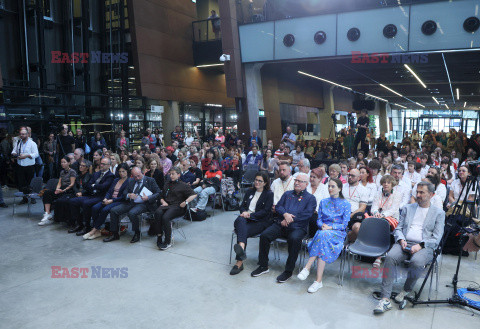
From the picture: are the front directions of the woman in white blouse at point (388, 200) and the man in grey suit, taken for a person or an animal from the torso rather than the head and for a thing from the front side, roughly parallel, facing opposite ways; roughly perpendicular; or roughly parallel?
roughly parallel

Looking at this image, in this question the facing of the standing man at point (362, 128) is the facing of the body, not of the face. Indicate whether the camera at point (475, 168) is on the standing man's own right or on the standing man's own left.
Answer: on the standing man's own left

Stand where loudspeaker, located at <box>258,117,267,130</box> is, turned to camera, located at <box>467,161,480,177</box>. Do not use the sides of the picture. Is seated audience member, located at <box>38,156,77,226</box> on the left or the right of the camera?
right

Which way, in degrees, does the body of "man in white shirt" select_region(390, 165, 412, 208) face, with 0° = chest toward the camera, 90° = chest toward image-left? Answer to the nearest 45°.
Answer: approximately 45°

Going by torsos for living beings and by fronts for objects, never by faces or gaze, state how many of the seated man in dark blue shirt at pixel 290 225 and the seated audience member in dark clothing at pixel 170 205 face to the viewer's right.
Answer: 0

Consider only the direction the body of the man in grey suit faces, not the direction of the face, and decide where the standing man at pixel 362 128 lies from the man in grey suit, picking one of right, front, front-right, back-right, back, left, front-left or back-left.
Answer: back-right

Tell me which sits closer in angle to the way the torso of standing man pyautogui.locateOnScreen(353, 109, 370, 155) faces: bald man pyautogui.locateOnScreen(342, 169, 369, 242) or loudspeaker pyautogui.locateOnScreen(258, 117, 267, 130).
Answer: the bald man

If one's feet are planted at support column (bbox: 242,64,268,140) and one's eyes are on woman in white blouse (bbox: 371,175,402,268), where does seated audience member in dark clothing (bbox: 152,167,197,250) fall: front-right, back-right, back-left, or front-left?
front-right

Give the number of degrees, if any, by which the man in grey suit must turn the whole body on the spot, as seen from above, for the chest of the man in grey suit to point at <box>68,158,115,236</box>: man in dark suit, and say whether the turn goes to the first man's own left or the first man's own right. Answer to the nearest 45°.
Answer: approximately 45° to the first man's own right

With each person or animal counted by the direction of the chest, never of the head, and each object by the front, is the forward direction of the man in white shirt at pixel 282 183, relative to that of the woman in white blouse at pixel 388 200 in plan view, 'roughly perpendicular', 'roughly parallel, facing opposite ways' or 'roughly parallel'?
roughly parallel

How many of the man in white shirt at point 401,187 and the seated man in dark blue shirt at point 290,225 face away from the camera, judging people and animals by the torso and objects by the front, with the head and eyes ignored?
0

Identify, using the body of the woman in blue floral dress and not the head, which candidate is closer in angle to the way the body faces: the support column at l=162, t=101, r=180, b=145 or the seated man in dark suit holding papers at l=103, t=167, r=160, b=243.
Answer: the seated man in dark suit holding papers

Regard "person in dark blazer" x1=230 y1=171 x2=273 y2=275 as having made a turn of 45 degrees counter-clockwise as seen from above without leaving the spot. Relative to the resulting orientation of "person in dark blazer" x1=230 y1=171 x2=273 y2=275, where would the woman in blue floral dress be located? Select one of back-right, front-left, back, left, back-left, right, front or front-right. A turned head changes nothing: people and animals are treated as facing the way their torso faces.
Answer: front-left

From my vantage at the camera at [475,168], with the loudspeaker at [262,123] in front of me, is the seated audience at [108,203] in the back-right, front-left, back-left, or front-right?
front-left

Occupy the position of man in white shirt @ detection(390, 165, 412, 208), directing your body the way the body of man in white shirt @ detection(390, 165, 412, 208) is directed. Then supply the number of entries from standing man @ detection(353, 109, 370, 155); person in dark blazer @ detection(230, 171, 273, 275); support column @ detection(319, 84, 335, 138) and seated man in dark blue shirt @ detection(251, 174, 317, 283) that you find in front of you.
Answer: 2

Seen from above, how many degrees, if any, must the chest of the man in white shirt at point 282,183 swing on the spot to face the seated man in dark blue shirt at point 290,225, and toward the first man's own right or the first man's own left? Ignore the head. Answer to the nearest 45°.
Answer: approximately 45° to the first man's own left

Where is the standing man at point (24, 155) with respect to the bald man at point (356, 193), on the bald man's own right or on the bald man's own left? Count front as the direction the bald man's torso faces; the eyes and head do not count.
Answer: on the bald man's own right
